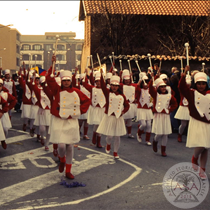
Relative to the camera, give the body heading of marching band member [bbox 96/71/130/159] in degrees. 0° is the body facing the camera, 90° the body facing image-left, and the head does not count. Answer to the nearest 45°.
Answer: approximately 0°

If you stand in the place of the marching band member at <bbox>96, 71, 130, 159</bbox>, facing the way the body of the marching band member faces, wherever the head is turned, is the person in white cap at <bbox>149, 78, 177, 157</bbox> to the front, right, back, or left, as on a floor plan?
left

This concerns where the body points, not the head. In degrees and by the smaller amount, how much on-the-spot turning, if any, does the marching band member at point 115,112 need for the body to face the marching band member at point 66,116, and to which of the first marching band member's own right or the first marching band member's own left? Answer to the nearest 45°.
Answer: approximately 45° to the first marching band member's own right

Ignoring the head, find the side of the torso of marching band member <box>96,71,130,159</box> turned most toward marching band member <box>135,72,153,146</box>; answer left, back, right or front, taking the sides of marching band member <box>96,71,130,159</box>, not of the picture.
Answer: back

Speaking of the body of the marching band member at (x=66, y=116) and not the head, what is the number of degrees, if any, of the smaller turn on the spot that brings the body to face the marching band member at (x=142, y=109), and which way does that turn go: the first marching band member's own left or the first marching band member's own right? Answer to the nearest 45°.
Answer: approximately 135° to the first marching band member's own left

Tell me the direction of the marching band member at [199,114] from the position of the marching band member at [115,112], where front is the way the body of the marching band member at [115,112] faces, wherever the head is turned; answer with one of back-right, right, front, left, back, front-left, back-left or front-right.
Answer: front-left

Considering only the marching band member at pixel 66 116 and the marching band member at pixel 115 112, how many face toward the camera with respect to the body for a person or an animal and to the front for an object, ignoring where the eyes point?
2

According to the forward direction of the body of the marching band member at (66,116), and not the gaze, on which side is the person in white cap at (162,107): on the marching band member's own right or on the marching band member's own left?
on the marching band member's own left

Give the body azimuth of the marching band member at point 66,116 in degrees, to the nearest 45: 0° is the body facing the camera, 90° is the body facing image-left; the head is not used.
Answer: approximately 0°
